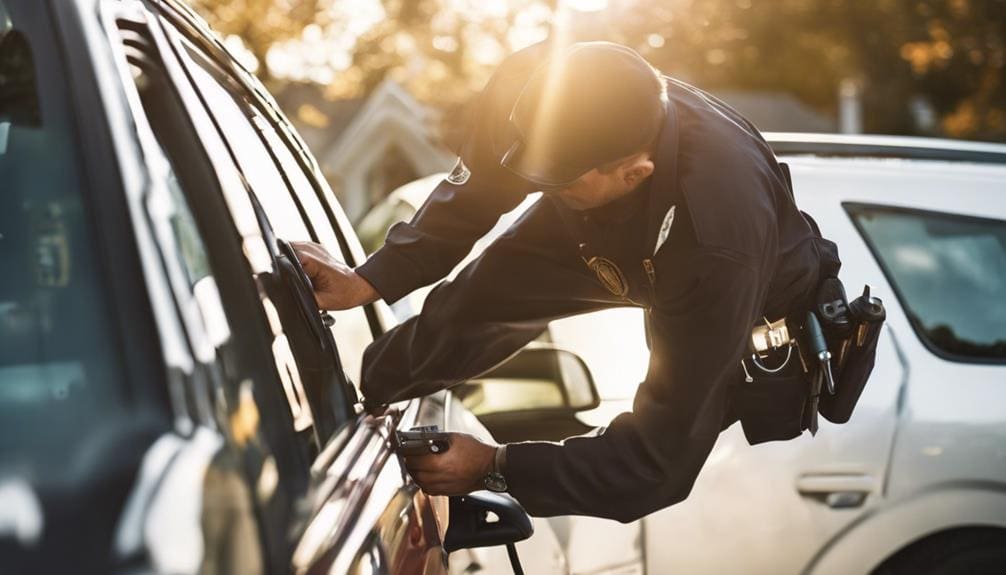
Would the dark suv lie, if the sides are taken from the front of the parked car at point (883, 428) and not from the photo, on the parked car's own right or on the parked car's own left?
on the parked car's own left

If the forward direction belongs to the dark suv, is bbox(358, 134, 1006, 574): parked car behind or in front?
in front

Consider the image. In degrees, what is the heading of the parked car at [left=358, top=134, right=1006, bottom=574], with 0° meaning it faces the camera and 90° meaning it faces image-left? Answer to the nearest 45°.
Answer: approximately 90°

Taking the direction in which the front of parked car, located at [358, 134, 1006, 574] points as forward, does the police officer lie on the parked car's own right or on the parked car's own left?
on the parked car's own left

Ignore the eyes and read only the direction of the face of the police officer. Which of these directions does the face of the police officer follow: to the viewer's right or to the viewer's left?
to the viewer's left

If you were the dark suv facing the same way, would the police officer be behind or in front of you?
in front

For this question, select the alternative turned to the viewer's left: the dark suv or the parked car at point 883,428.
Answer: the parked car

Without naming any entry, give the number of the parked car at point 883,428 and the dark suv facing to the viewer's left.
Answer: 1

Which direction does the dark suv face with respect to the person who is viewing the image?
facing away from the viewer and to the right of the viewer

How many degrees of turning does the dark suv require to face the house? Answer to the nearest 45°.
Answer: approximately 45° to its left
